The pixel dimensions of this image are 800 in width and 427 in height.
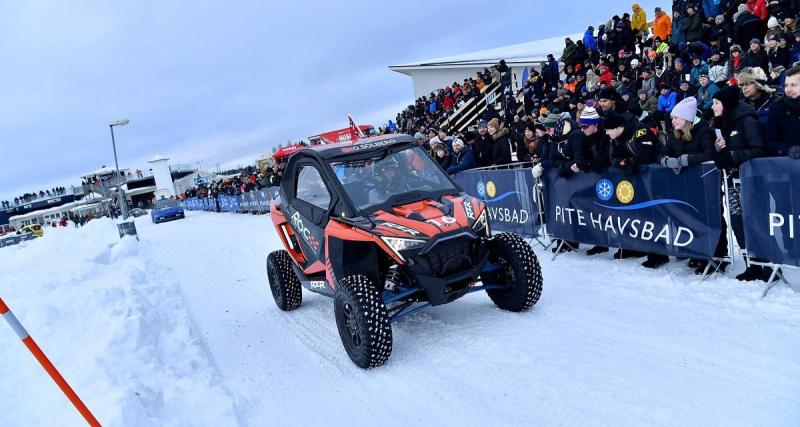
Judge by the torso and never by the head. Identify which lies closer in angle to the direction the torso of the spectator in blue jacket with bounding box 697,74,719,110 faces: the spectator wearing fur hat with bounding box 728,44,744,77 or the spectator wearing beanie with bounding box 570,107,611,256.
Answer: the spectator wearing beanie

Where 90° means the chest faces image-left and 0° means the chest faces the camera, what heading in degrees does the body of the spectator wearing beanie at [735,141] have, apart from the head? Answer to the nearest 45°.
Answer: approximately 90°

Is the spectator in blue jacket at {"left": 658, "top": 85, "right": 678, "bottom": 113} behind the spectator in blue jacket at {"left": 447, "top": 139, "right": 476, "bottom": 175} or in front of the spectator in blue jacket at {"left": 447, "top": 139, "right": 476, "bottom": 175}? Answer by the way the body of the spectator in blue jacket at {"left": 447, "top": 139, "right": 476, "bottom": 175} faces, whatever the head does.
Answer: behind

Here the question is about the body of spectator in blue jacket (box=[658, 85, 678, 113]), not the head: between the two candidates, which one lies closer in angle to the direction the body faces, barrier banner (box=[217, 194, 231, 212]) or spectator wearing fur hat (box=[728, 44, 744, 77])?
the barrier banner

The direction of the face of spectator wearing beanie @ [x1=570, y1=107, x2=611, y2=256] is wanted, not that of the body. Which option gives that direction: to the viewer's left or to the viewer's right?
to the viewer's left

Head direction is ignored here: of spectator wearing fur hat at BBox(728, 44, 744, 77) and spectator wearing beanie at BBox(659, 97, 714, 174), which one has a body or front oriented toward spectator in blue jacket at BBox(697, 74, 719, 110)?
the spectator wearing fur hat

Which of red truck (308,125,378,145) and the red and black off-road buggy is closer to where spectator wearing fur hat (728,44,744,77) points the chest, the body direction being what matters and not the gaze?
the red and black off-road buggy

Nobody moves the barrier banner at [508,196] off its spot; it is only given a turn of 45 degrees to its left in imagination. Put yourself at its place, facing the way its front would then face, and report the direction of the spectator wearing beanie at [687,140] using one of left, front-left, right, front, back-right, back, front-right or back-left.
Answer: front-left

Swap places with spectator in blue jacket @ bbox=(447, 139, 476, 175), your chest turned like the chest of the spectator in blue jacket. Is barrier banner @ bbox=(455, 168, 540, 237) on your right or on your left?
on your left

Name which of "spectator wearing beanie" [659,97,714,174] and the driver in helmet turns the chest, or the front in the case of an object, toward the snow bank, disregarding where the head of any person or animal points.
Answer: the spectator wearing beanie

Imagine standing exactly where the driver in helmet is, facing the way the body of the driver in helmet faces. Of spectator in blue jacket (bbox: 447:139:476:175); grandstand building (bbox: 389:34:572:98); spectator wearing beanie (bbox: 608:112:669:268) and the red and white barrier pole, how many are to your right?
1

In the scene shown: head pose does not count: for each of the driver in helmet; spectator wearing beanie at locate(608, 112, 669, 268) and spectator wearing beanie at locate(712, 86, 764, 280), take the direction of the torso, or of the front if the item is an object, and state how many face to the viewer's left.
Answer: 2

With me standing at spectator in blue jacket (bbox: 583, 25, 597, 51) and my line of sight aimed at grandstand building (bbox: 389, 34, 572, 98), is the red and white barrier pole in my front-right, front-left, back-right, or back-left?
back-left

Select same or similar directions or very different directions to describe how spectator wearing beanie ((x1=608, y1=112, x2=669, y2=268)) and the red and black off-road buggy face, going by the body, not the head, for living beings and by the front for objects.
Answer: very different directions

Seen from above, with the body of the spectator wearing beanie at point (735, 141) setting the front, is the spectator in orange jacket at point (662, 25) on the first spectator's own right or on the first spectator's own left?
on the first spectator's own right

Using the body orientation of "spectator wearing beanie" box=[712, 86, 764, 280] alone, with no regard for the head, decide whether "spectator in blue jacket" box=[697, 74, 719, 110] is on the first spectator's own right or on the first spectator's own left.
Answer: on the first spectator's own right
